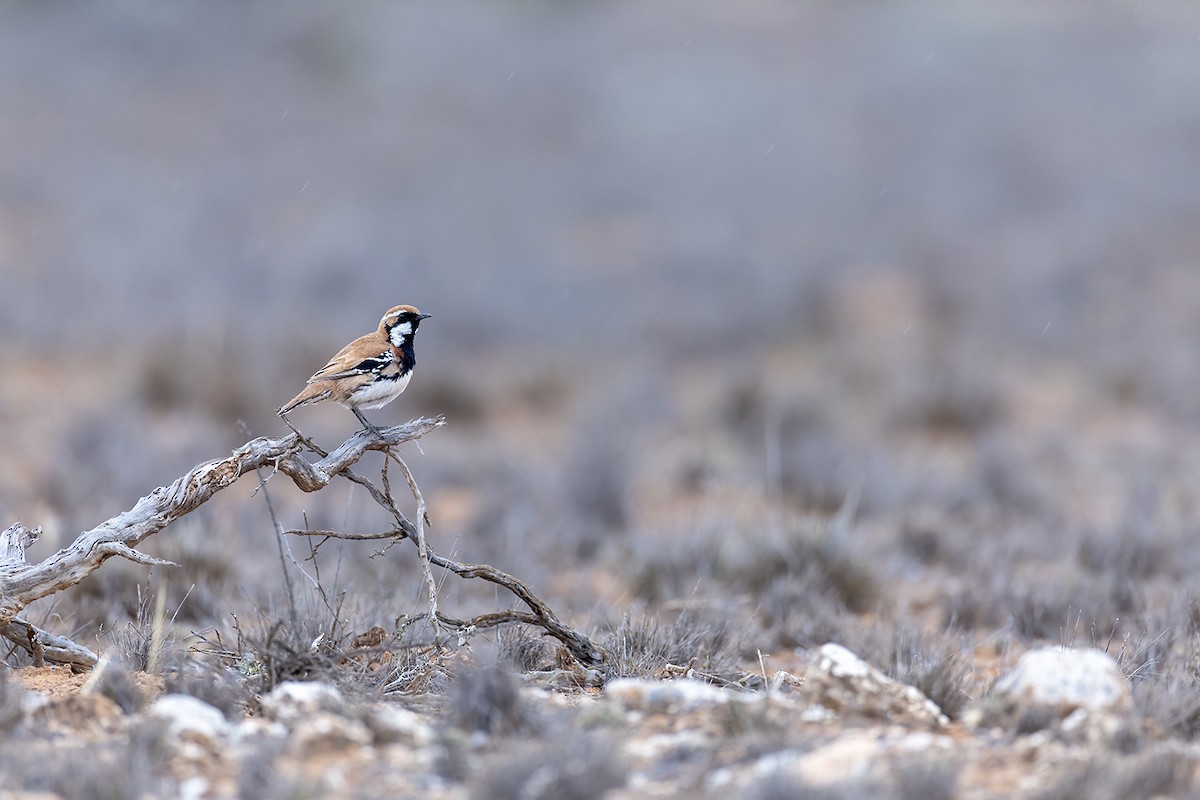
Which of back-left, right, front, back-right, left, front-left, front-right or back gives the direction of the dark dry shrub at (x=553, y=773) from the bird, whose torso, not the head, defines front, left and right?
right

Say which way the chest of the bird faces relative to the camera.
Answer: to the viewer's right

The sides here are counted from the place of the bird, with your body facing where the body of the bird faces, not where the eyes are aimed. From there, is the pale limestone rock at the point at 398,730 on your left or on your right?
on your right

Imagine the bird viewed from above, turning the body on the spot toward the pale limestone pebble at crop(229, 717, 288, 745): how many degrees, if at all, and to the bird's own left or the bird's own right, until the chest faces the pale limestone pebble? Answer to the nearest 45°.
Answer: approximately 135° to the bird's own right

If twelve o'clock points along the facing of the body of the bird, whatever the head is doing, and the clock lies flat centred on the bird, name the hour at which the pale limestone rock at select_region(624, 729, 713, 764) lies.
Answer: The pale limestone rock is roughly at 2 o'clock from the bird.

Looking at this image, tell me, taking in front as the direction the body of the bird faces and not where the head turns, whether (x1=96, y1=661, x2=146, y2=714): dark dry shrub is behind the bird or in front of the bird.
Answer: behind

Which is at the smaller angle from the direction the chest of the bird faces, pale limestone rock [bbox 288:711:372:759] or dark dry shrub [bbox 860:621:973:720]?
the dark dry shrub
